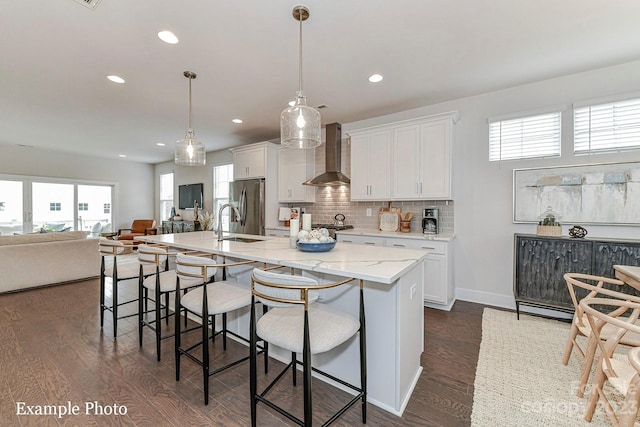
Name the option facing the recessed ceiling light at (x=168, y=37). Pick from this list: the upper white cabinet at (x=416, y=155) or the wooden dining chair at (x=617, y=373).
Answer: the upper white cabinet

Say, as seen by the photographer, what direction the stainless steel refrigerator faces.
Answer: facing the viewer and to the left of the viewer

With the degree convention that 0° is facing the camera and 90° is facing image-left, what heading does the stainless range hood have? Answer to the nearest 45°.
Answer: approximately 45°

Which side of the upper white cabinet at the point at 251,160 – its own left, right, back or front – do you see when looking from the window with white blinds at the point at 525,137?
left

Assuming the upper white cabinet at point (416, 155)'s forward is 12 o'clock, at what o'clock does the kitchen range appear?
The kitchen range is roughly at 2 o'clock from the upper white cabinet.

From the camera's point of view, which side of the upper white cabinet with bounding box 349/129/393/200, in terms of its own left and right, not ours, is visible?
front

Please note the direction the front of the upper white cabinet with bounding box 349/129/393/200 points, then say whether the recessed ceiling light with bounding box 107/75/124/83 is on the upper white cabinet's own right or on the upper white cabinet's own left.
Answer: on the upper white cabinet's own right

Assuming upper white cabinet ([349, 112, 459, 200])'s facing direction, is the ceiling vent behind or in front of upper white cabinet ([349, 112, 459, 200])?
in front

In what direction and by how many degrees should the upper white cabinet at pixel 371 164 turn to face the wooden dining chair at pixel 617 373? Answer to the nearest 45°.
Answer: approximately 45° to its left

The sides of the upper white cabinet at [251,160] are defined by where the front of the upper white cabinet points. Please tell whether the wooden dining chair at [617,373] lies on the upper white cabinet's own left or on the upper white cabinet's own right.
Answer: on the upper white cabinet's own left

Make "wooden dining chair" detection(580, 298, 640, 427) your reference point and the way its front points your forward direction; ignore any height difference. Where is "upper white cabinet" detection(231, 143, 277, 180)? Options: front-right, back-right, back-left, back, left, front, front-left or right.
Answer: back-left

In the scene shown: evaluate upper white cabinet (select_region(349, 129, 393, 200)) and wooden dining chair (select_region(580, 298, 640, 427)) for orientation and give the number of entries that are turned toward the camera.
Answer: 1

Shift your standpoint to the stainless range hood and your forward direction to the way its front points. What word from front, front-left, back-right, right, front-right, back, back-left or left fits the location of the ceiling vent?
front

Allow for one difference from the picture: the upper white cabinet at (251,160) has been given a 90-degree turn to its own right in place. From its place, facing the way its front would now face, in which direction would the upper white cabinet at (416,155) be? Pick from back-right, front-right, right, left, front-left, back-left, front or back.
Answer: back
